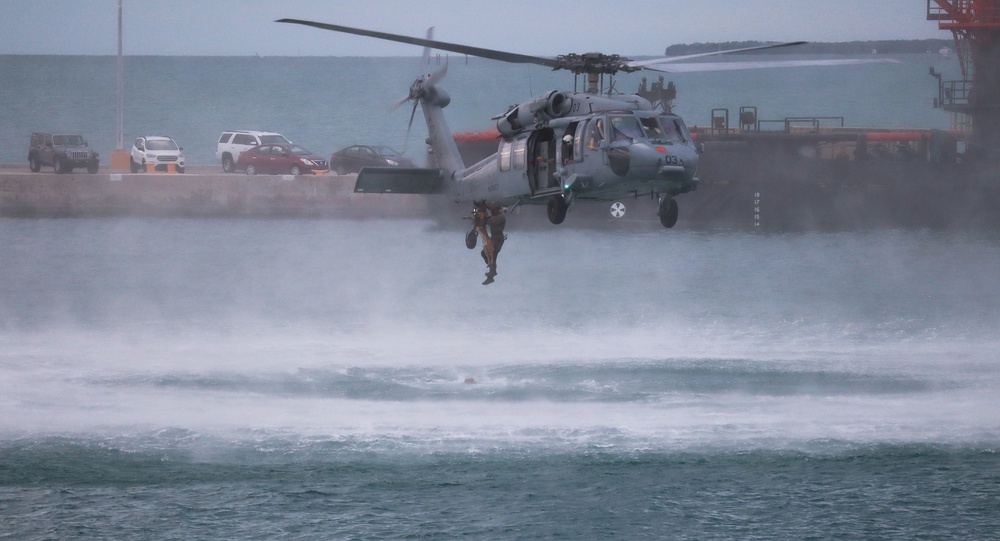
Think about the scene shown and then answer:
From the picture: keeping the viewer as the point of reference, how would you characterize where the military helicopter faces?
facing the viewer and to the right of the viewer
